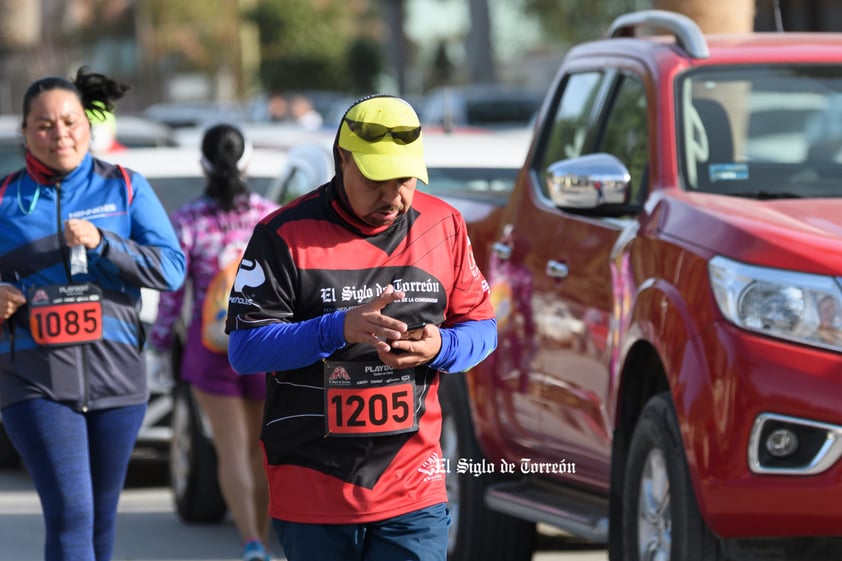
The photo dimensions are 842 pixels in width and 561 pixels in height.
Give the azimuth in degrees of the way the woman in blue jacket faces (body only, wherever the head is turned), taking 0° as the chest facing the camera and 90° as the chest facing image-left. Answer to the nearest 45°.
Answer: approximately 0°

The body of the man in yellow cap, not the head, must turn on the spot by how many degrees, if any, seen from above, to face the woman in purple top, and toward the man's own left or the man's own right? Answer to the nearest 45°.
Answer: approximately 180°

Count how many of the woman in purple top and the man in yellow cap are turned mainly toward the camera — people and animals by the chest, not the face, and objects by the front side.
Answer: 1

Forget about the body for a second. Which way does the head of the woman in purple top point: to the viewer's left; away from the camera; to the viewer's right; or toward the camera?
away from the camera

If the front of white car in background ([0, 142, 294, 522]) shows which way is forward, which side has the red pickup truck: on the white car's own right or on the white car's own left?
on the white car's own left

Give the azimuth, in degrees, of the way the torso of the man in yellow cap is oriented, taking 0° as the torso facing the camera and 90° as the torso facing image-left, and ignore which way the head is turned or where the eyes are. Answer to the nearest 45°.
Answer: approximately 0°

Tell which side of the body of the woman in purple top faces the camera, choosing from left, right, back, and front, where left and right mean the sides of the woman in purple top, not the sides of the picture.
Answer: back

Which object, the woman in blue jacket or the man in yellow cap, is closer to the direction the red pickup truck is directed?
the man in yellow cap

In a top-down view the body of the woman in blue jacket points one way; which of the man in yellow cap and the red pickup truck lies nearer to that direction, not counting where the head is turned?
the man in yellow cap
